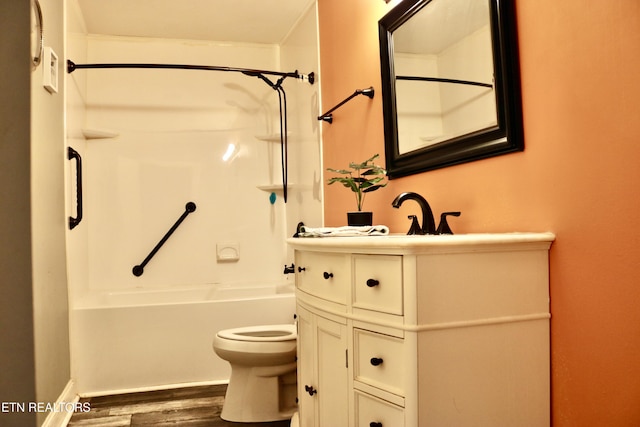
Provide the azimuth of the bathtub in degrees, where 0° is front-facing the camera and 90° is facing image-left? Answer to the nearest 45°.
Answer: approximately 0°

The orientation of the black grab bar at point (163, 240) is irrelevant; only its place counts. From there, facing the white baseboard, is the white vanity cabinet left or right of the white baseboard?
left

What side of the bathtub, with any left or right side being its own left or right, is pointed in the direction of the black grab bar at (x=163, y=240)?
back

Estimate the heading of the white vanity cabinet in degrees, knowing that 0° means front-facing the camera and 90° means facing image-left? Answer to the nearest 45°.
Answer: approximately 45°
